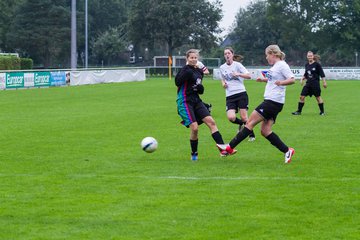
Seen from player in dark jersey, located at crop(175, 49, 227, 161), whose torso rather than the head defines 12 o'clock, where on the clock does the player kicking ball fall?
The player kicking ball is roughly at 11 o'clock from the player in dark jersey.

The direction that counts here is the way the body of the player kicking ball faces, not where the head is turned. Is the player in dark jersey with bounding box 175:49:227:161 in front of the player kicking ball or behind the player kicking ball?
in front

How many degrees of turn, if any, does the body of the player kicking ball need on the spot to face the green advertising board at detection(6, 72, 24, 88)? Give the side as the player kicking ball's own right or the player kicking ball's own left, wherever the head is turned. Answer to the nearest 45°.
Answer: approximately 45° to the player kicking ball's own right

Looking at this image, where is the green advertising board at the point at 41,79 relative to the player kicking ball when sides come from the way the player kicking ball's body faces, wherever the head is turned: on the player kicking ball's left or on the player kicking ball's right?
on the player kicking ball's right

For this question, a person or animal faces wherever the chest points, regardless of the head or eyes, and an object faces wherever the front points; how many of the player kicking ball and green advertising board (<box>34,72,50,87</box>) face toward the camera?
1

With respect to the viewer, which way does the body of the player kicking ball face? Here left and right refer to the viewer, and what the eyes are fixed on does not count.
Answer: facing to the left of the viewer

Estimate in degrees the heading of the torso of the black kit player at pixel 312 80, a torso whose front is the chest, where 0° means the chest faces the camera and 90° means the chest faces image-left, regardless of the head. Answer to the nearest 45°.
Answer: approximately 45°

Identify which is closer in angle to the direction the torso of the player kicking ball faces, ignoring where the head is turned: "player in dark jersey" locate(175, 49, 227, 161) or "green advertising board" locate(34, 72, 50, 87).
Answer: the player in dark jersey
